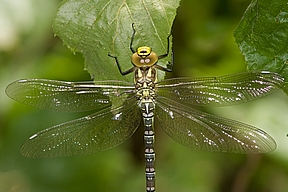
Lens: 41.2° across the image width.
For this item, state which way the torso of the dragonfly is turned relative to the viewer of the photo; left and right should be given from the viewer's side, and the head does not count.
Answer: facing away from the viewer
